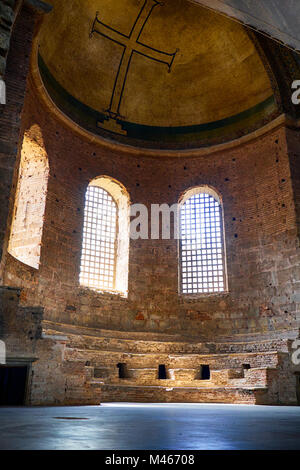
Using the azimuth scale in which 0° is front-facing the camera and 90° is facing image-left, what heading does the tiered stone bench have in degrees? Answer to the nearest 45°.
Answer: approximately 0°
